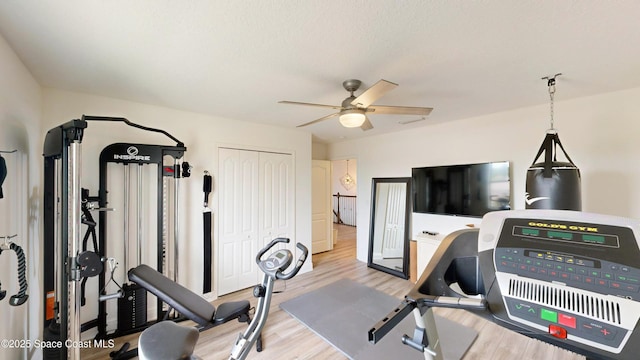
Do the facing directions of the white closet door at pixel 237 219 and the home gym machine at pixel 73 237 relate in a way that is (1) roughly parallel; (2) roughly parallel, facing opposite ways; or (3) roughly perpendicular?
roughly parallel

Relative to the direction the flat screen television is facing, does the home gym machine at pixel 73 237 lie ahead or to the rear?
ahead

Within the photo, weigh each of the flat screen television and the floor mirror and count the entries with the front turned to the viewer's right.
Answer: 0

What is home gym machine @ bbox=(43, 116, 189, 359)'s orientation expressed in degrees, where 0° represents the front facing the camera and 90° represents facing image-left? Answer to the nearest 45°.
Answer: approximately 315°

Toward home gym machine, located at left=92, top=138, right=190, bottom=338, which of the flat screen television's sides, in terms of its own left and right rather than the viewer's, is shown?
front

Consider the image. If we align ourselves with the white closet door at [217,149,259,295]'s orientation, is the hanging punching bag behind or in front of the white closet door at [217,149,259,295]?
in front

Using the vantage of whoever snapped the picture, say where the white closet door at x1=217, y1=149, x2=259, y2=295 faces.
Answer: facing the viewer and to the right of the viewer

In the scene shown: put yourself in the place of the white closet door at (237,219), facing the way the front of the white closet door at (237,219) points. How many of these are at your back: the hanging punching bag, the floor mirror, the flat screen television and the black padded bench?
0

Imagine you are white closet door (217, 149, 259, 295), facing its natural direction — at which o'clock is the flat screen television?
The flat screen television is roughly at 11 o'clock from the white closet door.

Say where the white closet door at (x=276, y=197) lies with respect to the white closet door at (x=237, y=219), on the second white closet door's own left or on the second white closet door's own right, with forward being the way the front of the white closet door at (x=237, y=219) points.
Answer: on the second white closet door's own left

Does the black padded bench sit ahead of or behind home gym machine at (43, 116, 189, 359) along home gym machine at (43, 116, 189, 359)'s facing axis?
ahead

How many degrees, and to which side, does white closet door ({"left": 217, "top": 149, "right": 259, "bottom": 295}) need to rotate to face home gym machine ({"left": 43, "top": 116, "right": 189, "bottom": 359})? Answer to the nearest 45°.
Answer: approximately 90° to its right

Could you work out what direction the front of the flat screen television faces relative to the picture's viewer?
facing the viewer and to the left of the viewer

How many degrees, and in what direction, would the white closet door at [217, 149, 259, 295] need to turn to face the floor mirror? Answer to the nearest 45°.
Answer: approximately 45° to its left

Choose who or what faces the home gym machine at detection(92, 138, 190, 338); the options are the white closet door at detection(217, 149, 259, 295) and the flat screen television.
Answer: the flat screen television
